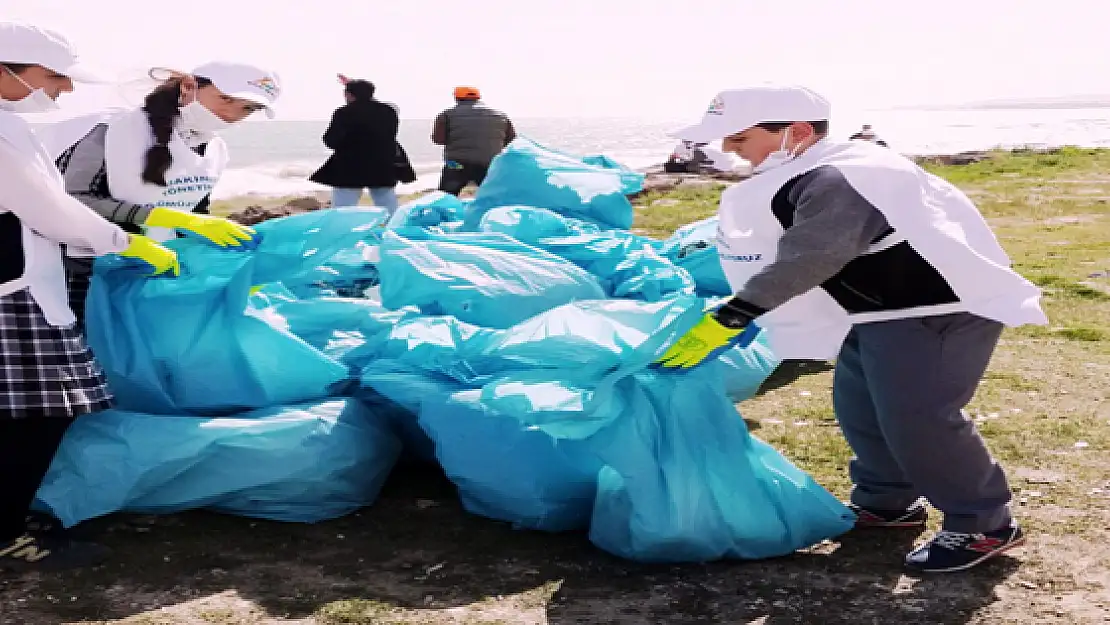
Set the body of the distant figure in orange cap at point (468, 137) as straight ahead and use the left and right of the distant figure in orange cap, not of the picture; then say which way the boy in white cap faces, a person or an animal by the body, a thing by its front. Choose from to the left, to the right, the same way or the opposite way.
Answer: to the left

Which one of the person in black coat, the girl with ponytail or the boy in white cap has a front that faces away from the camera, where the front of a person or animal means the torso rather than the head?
the person in black coat

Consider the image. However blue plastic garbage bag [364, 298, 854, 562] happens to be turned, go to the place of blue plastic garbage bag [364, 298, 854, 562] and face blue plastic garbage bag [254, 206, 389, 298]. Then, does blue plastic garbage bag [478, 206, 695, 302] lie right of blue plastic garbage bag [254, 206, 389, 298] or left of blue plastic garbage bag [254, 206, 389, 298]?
right

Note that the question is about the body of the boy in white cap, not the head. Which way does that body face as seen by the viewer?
to the viewer's left

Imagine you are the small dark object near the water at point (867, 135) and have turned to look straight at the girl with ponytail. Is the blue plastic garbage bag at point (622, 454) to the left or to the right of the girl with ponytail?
left

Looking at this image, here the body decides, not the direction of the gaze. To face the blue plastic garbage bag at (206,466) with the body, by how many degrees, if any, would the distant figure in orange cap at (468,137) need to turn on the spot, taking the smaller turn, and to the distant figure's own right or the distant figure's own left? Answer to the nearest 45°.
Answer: approximately 180°

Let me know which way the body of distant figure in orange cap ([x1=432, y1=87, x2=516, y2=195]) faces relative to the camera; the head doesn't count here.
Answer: away from the camera

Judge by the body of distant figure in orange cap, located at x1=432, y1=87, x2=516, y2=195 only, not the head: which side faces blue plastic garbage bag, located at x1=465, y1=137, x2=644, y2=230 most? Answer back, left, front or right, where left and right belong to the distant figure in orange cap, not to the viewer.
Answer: back

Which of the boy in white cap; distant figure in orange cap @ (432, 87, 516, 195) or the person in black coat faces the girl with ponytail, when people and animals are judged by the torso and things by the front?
the boy in white cap

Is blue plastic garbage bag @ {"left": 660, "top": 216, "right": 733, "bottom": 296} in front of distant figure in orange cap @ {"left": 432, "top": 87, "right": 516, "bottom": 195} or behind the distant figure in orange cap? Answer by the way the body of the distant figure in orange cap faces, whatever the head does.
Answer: behind

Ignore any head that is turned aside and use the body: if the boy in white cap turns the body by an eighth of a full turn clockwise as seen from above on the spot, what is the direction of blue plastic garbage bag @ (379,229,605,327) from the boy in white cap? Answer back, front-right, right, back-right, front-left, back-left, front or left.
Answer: front

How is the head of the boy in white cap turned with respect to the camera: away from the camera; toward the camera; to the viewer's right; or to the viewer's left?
to the viewer's left

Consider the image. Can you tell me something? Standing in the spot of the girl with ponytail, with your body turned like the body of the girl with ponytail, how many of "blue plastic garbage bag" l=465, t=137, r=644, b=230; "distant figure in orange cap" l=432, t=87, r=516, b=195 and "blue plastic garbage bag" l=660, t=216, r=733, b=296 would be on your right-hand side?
0

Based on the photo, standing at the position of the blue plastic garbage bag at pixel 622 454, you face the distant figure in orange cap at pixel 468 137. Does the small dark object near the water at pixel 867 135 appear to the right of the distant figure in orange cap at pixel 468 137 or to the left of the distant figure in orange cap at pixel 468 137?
right

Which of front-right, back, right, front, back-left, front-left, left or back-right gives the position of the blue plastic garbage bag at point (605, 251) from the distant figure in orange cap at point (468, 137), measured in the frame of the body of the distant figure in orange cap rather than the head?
back

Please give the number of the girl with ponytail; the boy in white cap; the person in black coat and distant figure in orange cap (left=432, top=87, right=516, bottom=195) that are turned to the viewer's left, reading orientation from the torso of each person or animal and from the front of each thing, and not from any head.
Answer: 1

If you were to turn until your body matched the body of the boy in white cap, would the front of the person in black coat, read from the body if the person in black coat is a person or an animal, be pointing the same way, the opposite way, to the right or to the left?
to the right

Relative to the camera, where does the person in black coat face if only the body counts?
away from the camera
